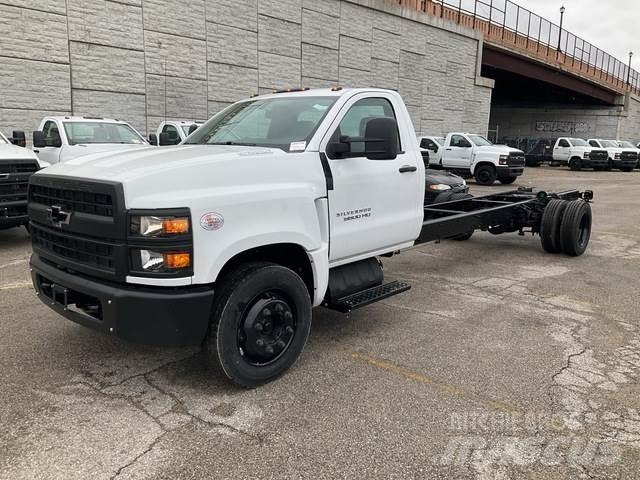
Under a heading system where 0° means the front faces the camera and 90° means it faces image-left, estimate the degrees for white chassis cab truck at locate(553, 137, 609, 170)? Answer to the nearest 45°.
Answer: approximately 315°

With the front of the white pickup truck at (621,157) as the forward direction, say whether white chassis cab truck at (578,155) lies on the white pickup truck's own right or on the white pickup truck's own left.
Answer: on the white pickup truck's own right

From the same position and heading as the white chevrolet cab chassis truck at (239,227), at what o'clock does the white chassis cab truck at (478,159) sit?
The white chassis cab truck is roughly at 5 o'clock from the white chevrolet cab chassis truck.

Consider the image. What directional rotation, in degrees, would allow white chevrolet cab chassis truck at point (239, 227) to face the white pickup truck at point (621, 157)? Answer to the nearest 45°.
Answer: approximately 180°

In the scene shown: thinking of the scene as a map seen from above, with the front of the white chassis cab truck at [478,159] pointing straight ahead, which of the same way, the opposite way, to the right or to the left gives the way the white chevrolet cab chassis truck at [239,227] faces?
to the right

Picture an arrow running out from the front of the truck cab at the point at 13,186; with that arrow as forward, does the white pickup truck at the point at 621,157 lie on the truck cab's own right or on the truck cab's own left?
on the truck cab's own left

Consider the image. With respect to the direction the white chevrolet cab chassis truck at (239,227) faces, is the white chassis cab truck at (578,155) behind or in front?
behind

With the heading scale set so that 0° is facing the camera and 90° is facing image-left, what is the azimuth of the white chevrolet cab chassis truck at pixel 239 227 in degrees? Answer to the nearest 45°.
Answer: approximately 45°
